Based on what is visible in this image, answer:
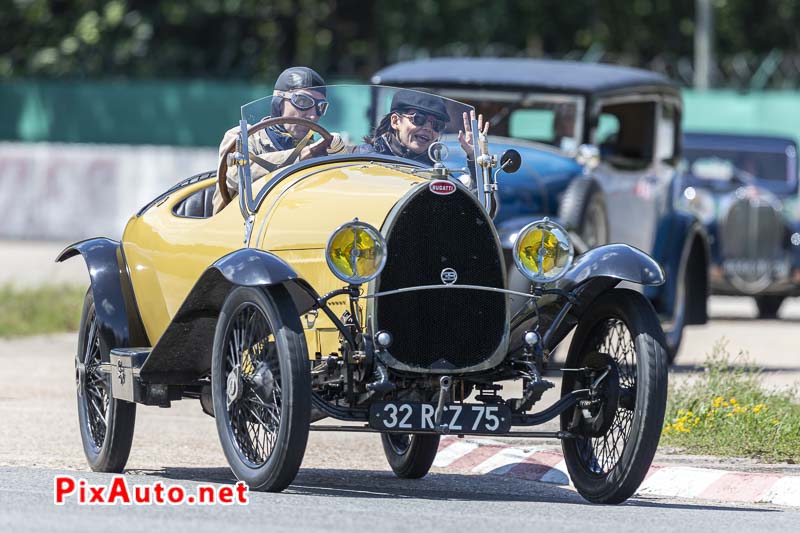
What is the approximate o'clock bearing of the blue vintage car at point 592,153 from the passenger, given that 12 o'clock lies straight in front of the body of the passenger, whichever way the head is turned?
The blue vintage car is roughly at 8 o'clock from the passenger.

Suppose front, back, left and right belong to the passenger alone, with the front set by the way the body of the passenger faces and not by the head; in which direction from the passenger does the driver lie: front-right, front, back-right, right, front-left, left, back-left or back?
back-right

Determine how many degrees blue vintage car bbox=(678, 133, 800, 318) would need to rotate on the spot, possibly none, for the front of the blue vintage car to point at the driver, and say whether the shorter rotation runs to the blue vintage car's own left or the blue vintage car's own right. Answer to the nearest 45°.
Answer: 0° — it already faces them

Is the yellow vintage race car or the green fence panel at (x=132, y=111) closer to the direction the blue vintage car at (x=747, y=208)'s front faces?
the yellow vintage race car

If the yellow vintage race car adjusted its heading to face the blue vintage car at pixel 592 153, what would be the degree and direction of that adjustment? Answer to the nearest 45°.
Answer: approximately 135° to its left

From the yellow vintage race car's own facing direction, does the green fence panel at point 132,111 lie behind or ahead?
behind
